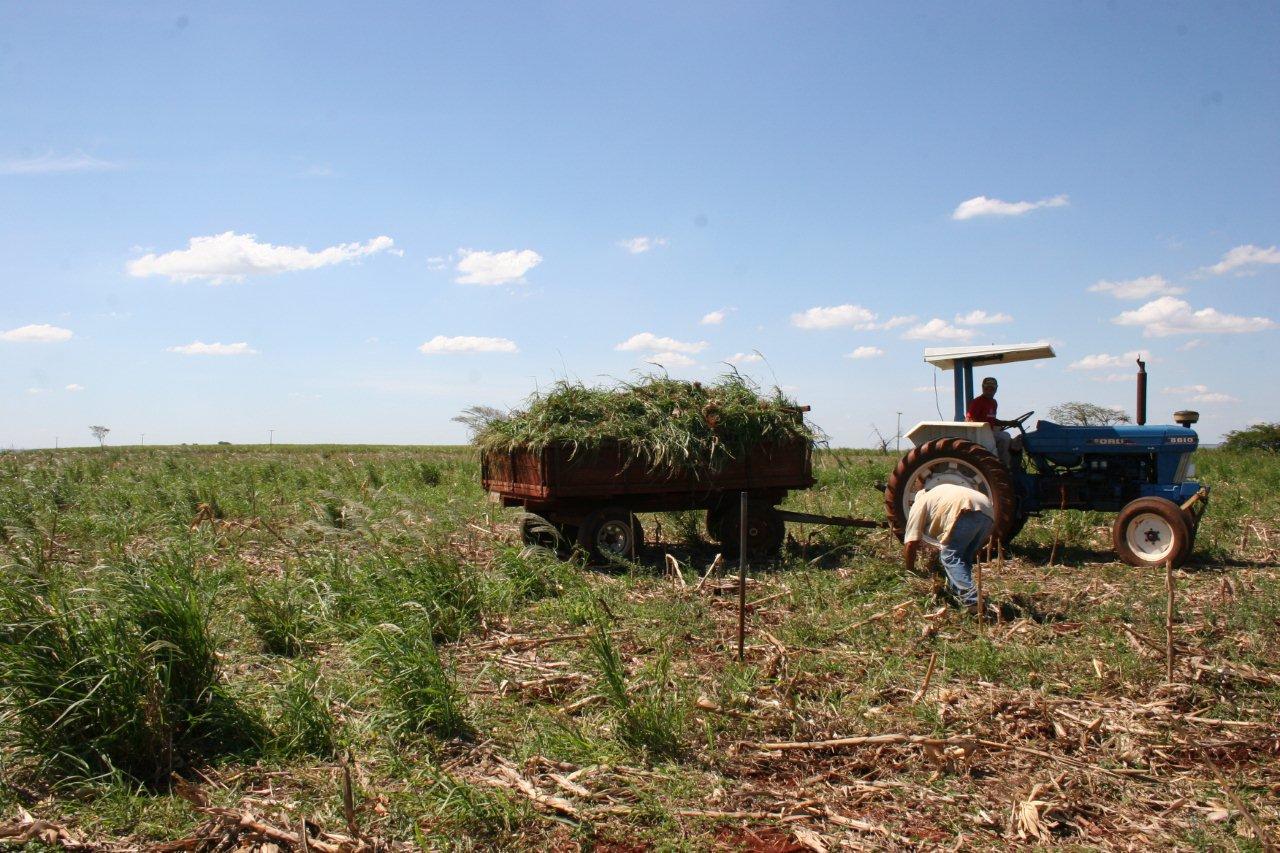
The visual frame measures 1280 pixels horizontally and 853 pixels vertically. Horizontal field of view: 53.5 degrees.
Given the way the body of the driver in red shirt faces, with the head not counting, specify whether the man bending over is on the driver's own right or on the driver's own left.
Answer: on the driver's own right

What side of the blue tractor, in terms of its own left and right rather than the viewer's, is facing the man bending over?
right

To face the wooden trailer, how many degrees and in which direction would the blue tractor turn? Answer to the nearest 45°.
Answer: approximately 135° to its right

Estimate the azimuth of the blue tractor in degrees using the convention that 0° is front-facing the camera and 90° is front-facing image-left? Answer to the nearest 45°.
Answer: approximately 270°

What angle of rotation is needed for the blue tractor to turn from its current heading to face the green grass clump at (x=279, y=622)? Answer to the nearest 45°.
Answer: approximately 135° to its right

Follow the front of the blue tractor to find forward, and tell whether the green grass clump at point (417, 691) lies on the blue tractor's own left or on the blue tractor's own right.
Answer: on the blue tractor's own right

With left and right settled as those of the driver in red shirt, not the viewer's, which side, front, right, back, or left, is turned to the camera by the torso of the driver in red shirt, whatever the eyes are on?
right

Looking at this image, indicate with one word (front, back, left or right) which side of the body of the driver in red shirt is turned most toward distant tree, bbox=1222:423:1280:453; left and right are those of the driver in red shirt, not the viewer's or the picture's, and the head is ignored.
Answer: left

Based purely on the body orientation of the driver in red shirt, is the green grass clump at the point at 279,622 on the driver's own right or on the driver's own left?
on the driver's own right

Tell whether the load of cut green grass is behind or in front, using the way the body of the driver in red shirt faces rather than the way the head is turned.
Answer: behind
